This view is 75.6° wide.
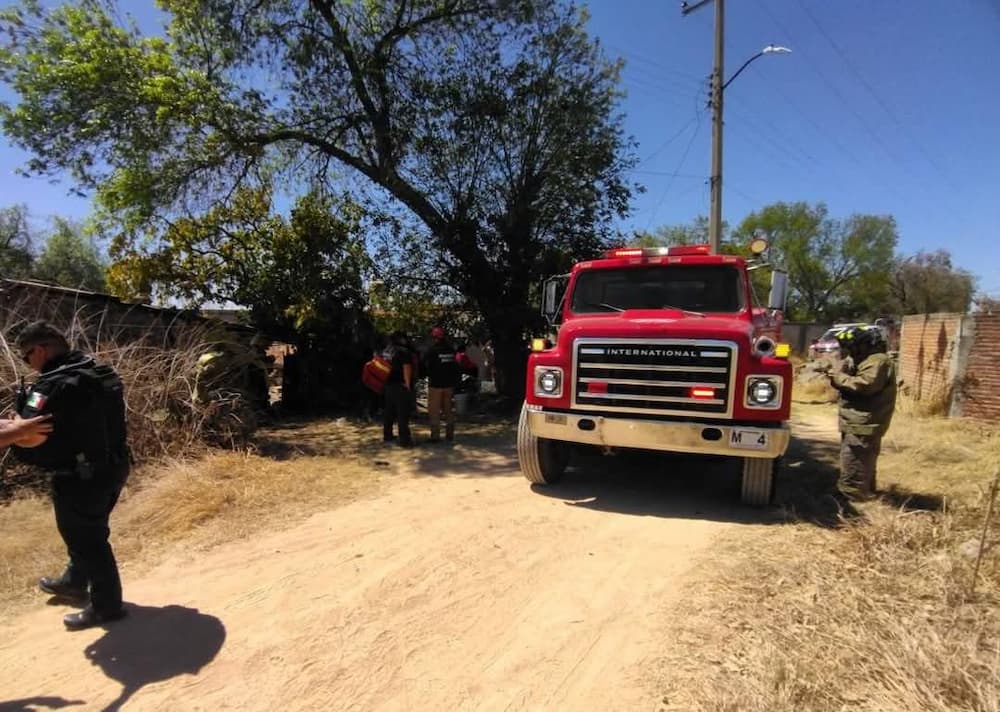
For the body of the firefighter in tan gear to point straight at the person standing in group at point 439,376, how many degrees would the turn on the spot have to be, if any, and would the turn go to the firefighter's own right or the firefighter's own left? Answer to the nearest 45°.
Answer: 0° — they already face them

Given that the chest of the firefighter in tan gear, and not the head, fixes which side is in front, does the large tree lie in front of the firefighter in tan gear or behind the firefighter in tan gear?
in front

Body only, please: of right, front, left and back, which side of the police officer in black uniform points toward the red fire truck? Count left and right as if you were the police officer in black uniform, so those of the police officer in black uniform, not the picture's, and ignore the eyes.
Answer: back

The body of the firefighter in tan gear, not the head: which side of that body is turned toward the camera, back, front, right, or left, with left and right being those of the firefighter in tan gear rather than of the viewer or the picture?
left

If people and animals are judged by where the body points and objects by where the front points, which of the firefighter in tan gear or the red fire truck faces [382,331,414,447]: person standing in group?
the firefighter in tan gear

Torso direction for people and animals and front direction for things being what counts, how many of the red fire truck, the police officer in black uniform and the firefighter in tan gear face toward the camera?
1

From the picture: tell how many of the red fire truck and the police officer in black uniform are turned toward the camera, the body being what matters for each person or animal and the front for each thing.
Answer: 1

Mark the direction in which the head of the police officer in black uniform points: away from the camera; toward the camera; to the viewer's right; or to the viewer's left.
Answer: to the viewer's left

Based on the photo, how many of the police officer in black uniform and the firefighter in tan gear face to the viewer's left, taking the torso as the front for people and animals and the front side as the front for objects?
2

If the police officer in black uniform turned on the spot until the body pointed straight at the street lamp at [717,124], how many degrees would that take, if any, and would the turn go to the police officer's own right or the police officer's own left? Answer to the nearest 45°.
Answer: approximately 135° to the police officer's own right

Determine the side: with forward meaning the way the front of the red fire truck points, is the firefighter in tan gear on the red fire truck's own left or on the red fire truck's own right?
on the red fire truck's own left
